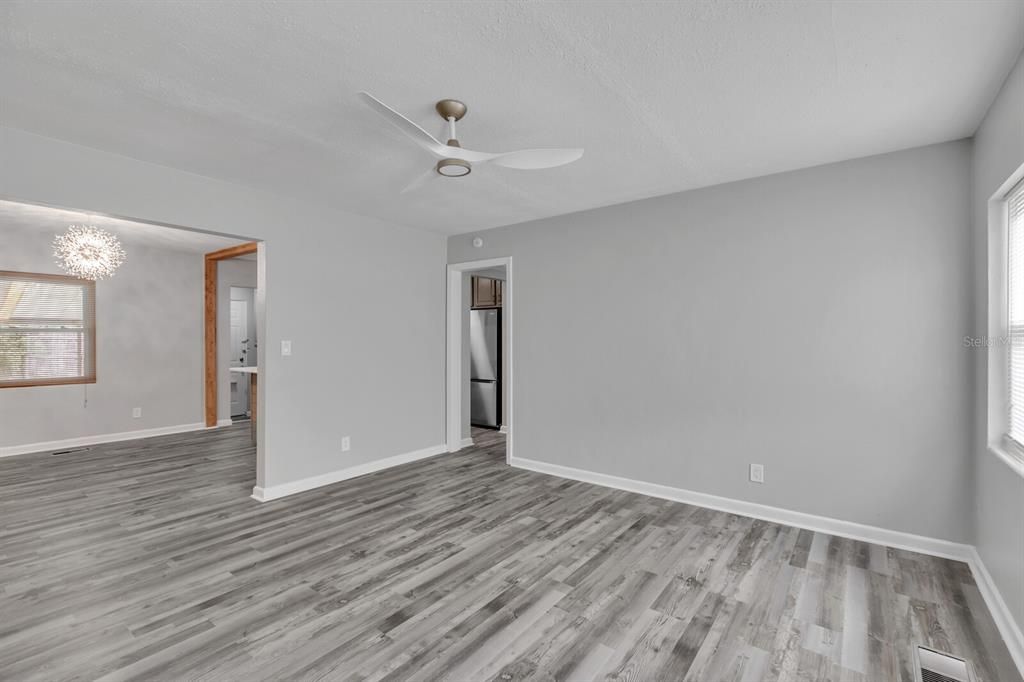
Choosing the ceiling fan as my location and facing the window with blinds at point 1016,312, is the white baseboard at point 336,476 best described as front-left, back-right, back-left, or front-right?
back-left

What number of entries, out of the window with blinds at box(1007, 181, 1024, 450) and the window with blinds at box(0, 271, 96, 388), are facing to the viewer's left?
1

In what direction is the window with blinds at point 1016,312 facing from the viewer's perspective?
to the viewer's left

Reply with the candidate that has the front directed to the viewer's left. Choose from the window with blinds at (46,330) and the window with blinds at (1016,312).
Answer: the window with blinds at (1016,312)
